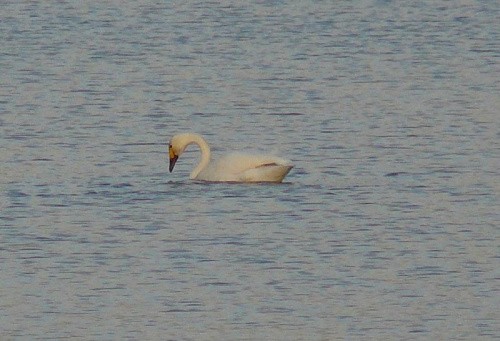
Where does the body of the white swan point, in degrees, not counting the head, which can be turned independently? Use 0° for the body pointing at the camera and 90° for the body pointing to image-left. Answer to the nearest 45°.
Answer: approximately 90°
